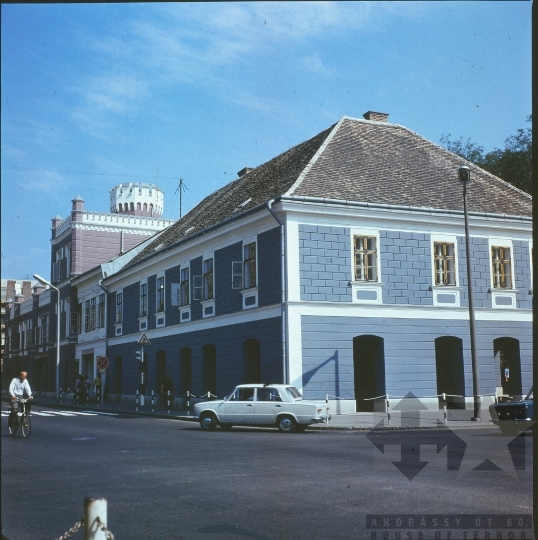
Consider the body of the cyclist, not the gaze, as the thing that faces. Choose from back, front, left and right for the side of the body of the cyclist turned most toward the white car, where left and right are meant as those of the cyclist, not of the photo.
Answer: left

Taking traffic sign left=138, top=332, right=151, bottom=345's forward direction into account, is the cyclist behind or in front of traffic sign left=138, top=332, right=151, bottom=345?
in front

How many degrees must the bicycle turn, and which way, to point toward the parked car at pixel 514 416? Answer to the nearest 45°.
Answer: approximately 45° to its left

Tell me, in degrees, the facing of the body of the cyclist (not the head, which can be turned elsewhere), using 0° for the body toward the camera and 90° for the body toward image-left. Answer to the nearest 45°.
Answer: approximately 315°

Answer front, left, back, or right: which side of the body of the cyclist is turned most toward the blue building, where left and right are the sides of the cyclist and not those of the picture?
left

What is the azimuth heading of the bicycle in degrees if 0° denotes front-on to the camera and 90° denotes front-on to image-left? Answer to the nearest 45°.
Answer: approximately 315°

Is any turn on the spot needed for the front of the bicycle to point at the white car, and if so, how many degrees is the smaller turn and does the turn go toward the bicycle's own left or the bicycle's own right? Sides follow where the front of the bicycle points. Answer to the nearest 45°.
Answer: approximately 45° to the bicycle's own left

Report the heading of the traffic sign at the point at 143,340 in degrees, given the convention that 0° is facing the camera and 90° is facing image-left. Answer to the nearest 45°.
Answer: approximately 0°

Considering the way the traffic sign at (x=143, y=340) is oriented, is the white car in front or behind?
in front
